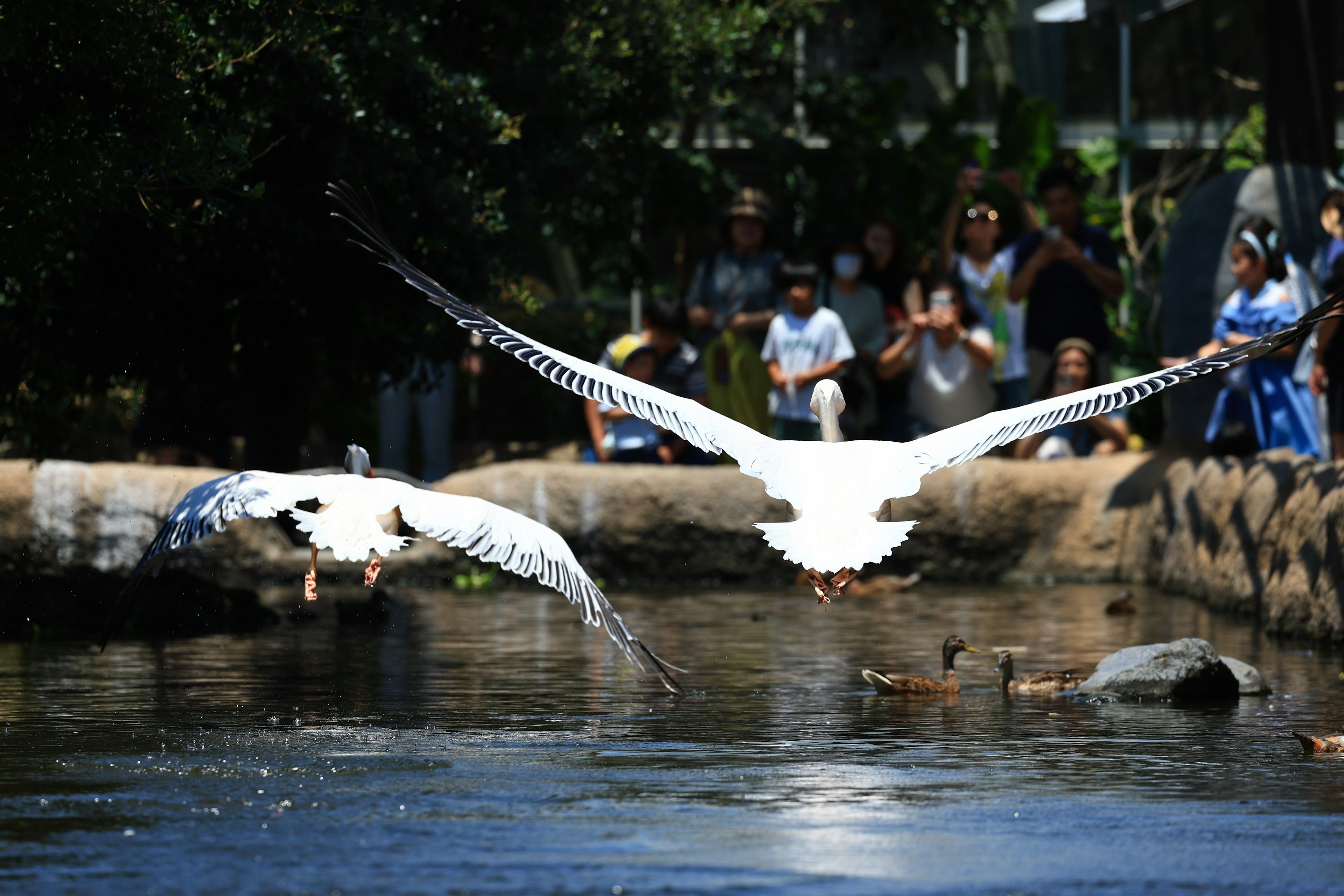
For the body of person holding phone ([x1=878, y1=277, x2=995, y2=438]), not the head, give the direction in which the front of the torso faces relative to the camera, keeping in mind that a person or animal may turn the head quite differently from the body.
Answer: toward the camera

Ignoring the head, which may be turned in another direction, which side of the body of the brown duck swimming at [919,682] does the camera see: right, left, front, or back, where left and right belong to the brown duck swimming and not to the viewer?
right

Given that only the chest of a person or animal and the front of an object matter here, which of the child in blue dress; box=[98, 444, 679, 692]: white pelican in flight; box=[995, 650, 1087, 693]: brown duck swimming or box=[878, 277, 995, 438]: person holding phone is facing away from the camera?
the white pelican in flight

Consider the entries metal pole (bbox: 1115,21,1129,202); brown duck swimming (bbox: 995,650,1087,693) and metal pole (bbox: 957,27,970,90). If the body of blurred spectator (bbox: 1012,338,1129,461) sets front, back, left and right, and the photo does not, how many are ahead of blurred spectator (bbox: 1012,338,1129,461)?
1

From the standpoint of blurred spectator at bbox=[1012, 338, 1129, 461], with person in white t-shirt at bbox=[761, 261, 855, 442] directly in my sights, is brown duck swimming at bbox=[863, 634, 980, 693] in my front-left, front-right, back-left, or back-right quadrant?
front-left

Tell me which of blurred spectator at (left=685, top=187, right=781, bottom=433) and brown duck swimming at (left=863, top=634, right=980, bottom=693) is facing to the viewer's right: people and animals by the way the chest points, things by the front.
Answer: the brown duck swimming

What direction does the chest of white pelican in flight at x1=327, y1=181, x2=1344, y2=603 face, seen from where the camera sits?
away from the camera

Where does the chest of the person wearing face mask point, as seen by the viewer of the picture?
toward the camera

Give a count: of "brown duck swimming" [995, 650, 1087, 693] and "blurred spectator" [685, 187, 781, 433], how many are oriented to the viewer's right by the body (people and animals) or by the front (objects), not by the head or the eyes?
0

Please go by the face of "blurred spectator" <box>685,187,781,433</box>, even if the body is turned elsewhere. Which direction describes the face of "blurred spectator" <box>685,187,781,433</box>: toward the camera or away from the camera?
toward the camera

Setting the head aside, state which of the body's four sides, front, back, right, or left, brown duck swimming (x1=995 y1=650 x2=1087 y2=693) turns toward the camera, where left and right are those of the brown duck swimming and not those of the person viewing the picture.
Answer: left

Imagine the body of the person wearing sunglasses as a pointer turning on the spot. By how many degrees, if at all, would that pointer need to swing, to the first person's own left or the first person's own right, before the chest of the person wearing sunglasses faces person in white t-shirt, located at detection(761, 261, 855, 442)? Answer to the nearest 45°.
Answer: approximately 45° to the first person's own right

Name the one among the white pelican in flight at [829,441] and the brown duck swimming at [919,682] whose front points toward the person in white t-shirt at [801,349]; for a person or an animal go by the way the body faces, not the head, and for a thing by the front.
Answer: the white pelican in flight

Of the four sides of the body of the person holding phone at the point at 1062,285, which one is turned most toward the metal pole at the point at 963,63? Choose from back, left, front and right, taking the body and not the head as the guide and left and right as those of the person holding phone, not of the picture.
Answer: back

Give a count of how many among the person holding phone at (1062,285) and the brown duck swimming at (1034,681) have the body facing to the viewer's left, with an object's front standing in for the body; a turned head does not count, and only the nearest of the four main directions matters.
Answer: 1

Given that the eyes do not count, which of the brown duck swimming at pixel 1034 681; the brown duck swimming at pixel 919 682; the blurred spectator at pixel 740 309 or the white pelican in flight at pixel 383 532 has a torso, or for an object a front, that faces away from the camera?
the white pelican in flight

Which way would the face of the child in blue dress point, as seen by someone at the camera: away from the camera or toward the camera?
toward the camera
